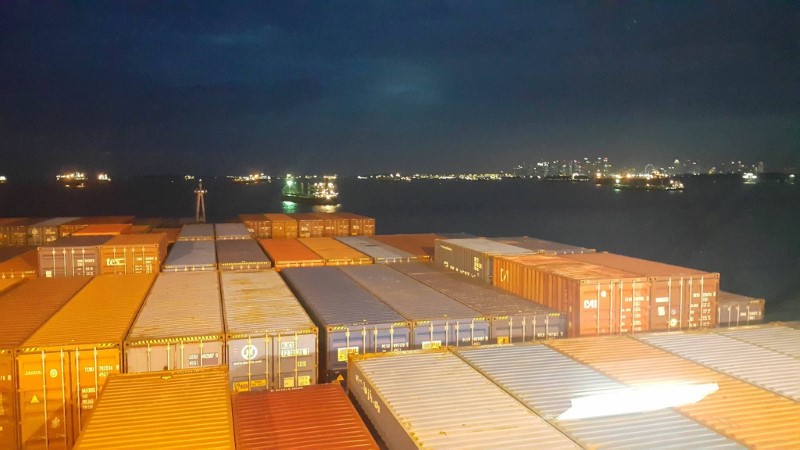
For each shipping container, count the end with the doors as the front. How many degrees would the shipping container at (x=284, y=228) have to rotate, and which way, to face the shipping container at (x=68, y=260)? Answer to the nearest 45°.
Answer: approximately 45° to its right

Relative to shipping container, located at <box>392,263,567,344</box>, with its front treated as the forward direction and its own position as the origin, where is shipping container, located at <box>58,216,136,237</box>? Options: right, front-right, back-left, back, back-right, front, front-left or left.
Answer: back

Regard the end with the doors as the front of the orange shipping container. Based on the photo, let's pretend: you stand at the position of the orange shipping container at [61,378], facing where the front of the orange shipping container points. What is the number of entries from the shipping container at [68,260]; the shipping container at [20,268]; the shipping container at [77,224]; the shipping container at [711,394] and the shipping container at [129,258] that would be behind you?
4

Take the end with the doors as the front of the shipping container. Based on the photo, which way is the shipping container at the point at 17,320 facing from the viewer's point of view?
toward the camera

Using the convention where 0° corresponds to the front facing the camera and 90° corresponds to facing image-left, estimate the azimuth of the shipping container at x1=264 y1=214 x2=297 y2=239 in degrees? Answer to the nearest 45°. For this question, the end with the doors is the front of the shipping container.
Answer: approximately 0°

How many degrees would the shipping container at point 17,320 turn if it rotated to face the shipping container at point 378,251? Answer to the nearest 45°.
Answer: approximately 135° to its left

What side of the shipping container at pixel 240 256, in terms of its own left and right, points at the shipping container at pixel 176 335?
front

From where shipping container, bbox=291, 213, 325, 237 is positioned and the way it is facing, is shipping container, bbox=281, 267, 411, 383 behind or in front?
in front

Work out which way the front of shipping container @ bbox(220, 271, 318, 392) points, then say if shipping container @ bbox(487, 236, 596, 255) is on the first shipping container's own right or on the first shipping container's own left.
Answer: on the first shipping container's own left

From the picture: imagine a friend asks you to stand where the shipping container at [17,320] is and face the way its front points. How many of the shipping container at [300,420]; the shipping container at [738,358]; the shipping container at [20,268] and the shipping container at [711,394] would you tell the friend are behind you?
1

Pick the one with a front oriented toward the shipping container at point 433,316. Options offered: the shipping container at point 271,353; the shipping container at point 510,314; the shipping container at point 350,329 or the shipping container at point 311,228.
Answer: the shipping container at point 311,228

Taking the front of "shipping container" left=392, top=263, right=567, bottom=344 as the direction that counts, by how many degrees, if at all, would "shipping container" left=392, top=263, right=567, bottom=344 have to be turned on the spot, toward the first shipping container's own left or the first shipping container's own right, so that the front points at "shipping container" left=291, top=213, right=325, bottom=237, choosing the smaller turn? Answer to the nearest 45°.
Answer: approximately 180°

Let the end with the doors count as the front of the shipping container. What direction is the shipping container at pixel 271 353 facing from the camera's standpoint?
toward the camera

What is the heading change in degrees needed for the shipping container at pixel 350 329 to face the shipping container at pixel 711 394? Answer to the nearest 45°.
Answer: approximately 45° to its left
